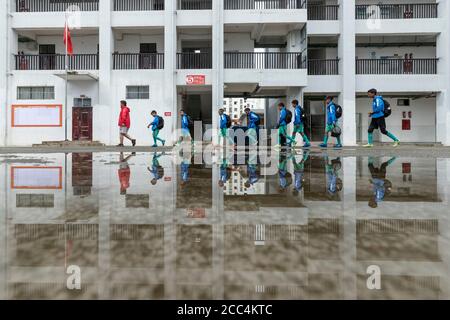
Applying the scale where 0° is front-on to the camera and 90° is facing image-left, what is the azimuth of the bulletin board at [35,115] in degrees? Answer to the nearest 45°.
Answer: approximately 0°

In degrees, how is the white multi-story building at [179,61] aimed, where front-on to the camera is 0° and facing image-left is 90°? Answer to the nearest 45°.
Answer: approximately 0°

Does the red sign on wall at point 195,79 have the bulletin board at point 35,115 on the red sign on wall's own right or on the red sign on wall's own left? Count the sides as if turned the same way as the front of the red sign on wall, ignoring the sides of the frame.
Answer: on the red sign on wall's own right

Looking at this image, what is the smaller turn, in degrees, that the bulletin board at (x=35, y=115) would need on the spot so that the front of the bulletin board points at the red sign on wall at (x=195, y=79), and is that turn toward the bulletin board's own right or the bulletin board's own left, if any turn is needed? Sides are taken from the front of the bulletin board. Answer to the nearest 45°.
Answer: approximately 45° to the bulletin board's own left

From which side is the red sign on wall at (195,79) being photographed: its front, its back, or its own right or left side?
front

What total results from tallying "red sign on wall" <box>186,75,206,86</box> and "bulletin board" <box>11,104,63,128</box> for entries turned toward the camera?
2
